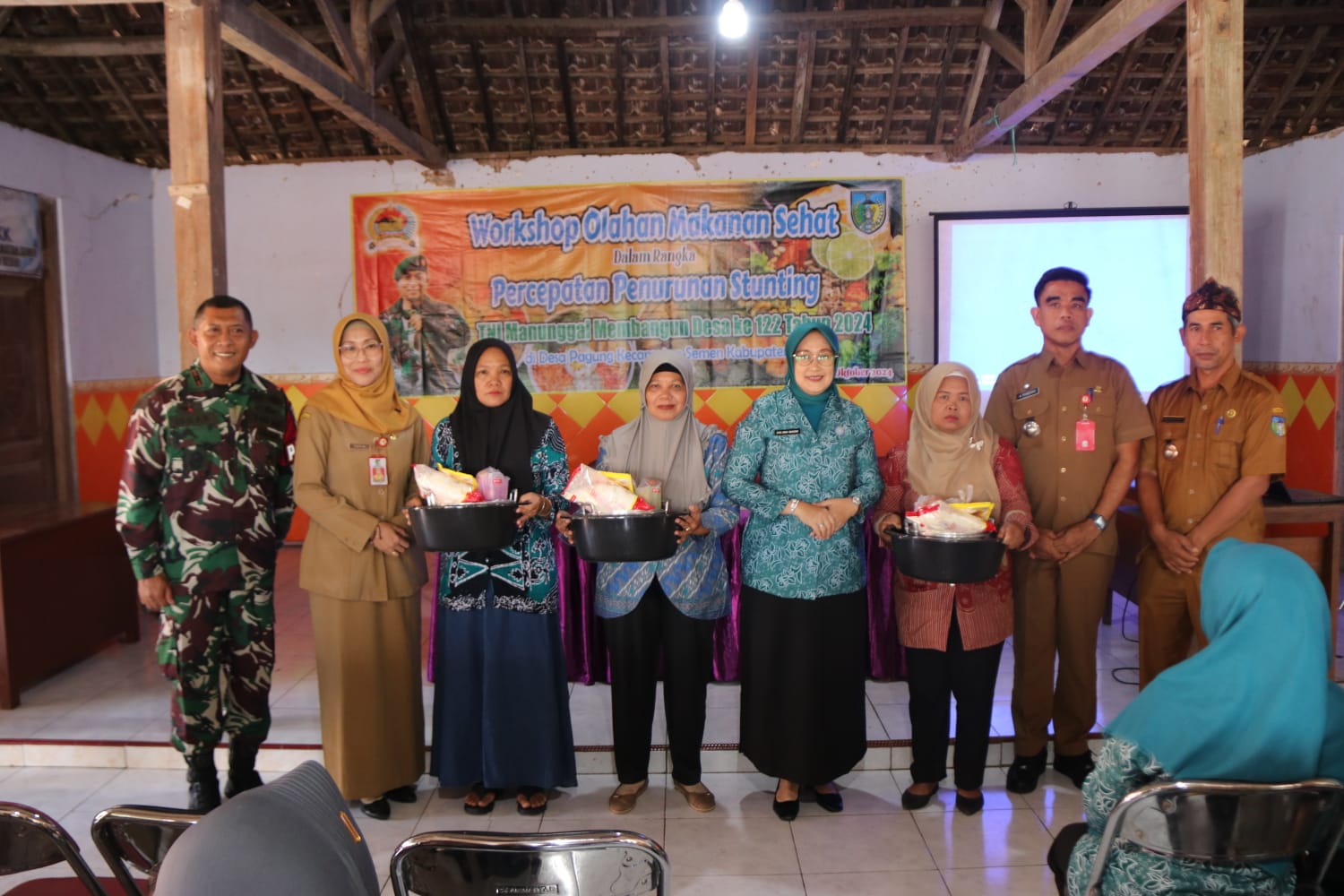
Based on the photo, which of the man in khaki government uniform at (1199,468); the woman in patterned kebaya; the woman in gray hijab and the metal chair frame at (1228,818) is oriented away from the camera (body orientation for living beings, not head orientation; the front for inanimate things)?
the metal chair frame

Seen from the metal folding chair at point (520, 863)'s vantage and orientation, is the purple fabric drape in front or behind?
in front

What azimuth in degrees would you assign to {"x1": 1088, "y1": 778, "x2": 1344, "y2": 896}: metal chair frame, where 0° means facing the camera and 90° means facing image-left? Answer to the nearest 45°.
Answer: approximately 180°

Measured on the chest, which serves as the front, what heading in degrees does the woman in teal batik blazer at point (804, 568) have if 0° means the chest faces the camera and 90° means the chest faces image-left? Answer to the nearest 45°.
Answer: approximately 0°

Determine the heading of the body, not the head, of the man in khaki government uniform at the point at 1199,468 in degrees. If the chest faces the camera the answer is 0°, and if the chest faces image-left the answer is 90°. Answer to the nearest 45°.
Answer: approximately 45°

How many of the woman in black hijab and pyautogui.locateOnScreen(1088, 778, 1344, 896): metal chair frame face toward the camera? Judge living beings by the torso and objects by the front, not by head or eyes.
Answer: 1

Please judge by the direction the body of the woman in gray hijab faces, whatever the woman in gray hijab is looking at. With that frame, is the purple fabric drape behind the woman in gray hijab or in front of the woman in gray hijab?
behind

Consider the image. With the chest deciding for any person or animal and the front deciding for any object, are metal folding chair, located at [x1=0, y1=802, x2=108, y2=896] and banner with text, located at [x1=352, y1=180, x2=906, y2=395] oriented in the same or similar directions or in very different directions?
very different directions

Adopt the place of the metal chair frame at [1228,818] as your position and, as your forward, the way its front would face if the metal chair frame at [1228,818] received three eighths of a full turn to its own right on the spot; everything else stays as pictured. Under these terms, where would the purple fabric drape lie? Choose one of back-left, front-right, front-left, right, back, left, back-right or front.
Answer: back

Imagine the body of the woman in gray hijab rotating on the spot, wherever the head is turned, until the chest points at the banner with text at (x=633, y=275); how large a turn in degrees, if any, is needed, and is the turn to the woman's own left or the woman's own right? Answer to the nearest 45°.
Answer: approximately 180°

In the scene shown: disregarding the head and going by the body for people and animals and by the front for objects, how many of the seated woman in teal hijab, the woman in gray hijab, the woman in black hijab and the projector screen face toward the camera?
3

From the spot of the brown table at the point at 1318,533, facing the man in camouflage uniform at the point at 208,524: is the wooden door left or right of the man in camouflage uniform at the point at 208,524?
right
